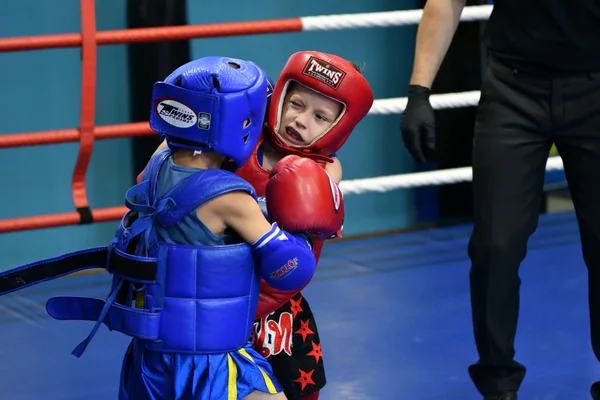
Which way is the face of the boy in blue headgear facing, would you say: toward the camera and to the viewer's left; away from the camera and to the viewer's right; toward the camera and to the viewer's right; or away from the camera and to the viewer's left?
away from the camera and to the viewer's right

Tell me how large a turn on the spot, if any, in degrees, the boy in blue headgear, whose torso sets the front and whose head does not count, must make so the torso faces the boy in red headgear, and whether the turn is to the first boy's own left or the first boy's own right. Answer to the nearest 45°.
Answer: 0° — they already face them

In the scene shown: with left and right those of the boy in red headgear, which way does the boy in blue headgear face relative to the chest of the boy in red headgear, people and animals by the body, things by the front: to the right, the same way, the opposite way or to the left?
the opposite way

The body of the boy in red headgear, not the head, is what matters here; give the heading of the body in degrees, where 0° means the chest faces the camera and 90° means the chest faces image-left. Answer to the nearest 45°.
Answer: approximately 45°

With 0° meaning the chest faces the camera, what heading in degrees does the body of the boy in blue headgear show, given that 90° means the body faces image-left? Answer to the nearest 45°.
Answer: approximately 225°
